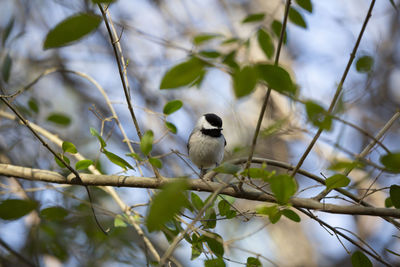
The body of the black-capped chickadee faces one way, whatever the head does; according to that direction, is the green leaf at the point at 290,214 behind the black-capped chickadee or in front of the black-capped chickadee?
in front

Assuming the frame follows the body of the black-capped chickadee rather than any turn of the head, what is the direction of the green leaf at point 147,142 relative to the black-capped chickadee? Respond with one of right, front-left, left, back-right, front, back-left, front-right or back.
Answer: front-right

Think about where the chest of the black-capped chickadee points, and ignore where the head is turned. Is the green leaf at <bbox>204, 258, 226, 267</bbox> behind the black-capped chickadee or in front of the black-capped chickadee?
in front

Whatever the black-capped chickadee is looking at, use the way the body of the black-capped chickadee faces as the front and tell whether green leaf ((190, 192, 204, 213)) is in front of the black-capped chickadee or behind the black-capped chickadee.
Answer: in front

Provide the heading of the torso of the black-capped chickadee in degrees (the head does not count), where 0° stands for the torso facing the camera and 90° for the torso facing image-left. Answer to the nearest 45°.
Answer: approximately 315°

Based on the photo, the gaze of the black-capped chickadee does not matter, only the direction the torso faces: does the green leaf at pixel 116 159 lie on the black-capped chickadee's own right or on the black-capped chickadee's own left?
on the black-capped chickadee's own right

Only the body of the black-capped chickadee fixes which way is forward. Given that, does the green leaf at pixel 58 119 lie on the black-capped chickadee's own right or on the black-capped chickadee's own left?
on the black-capped chickadee's own right

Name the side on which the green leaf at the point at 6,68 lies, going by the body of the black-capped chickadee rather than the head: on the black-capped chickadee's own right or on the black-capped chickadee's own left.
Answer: on the black-capped chickadee's own right

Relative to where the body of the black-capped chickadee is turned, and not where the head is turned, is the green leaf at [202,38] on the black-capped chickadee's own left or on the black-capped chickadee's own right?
on the black-capped chickadee's own right
